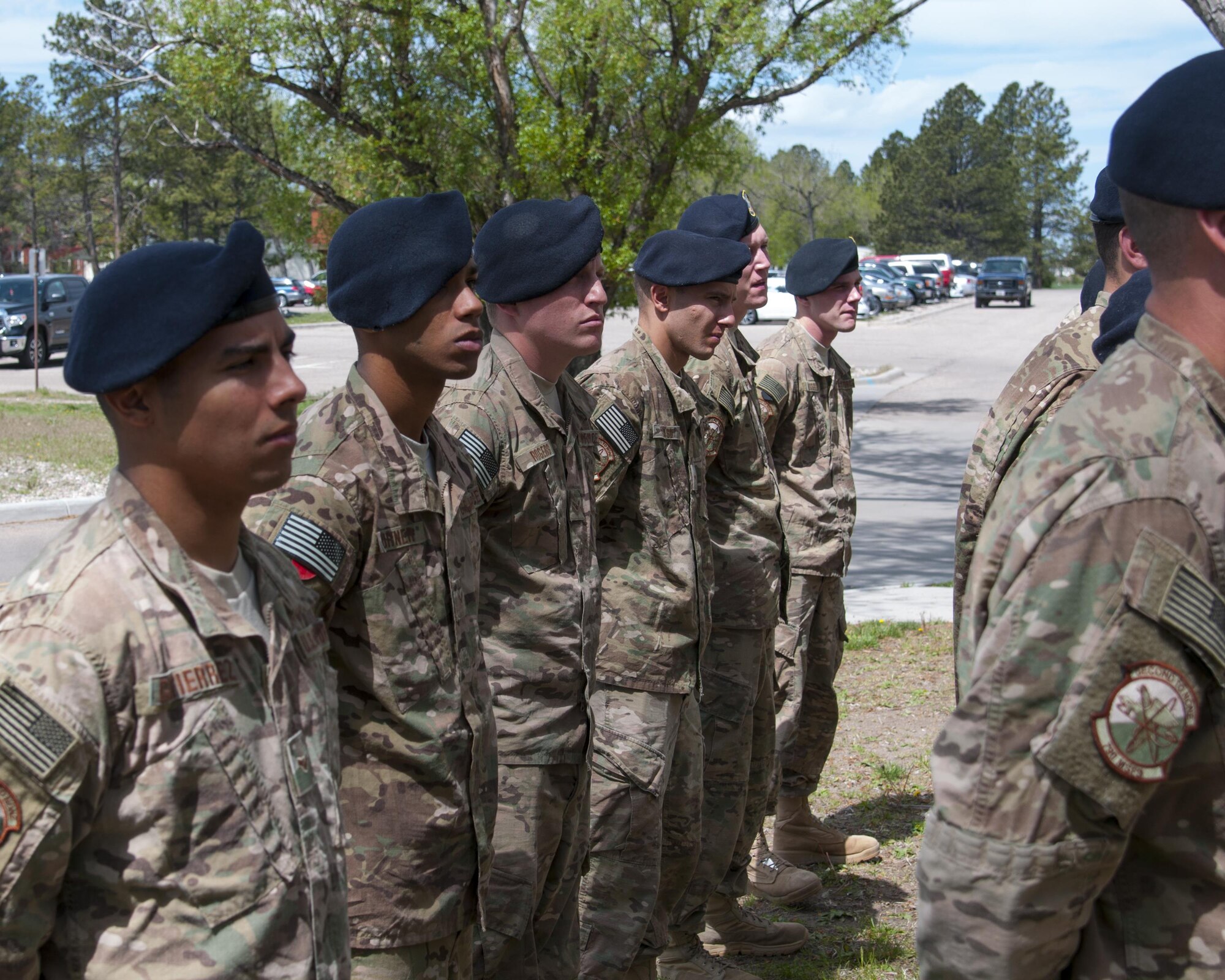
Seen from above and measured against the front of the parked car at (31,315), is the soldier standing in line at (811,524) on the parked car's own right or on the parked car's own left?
on the parked car's own left

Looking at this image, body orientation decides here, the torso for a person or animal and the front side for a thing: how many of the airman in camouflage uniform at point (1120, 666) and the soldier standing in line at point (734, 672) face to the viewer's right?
2

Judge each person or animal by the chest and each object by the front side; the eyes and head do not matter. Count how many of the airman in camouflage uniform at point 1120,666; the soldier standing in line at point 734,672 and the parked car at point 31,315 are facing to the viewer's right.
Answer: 2

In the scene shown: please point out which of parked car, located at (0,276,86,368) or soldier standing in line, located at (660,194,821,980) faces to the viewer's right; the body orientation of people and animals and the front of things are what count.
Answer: the soldier standing in line

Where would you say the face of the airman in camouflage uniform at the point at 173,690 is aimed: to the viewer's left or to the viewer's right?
to the viewer's right

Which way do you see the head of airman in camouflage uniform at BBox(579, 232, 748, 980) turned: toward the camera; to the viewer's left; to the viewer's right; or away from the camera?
to the viewer's right

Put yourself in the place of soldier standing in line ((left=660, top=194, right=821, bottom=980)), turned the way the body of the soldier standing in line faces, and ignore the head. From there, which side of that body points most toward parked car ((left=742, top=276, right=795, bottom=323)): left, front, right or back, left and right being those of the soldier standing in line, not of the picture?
left

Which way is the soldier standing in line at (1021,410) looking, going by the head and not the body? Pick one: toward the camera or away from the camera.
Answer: away from the camera

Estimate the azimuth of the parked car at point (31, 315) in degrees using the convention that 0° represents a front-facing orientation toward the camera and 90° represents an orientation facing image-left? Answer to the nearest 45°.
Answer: approximately 45°
